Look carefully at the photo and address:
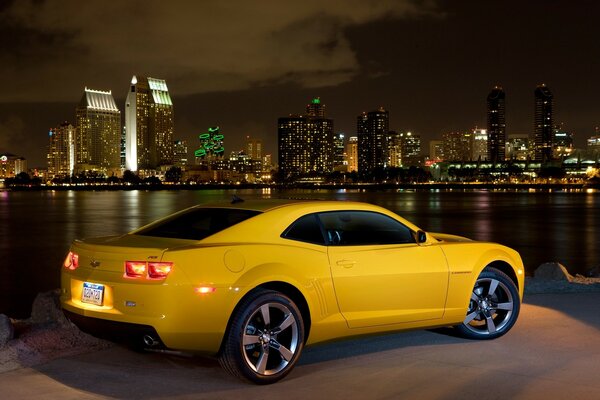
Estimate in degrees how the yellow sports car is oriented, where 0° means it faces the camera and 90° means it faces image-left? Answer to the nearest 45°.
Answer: approximately 225°

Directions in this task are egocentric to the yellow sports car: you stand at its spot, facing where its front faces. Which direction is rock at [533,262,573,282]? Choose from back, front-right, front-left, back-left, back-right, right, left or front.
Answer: front

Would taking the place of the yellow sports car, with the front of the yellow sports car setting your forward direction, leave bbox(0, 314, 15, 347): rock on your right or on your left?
on your left

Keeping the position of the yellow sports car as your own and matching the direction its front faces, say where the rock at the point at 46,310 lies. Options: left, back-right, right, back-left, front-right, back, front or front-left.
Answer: left
